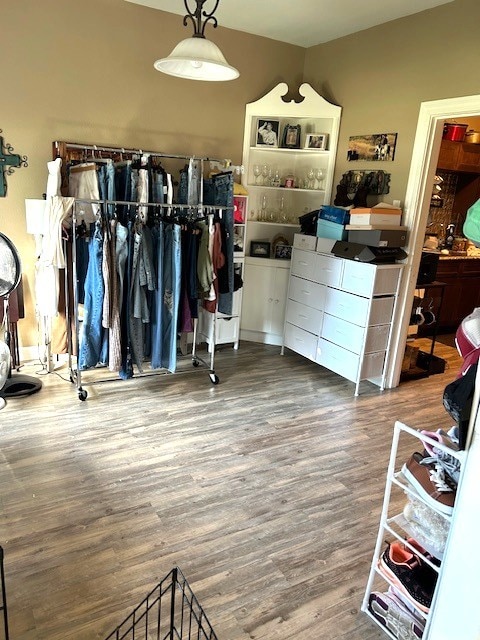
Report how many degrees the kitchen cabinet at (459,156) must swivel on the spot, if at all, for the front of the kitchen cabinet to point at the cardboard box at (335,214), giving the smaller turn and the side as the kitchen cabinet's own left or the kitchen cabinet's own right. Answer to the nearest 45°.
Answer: approximately 45° to the kitchen cabinet's own right

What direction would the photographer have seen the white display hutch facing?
facing the viewer

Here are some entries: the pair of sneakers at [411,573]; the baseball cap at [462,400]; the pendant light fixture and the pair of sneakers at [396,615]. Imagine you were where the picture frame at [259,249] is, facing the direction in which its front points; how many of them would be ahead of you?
4

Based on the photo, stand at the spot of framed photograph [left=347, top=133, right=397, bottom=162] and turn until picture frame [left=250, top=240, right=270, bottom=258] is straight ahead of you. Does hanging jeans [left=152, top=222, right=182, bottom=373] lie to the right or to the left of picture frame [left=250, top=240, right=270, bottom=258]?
left

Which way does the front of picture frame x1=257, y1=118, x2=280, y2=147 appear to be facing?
toward the camera

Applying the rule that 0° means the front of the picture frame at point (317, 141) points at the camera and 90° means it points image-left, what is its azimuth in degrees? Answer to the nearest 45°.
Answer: approximately 45°

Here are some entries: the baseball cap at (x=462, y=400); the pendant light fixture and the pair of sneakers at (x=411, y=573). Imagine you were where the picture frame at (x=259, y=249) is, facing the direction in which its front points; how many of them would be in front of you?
3

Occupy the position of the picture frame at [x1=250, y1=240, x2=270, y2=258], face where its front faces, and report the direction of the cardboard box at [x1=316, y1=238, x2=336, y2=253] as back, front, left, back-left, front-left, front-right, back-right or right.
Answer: front-left

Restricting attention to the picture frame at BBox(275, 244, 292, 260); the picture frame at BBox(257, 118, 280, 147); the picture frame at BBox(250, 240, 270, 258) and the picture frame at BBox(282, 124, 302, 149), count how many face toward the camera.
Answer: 4

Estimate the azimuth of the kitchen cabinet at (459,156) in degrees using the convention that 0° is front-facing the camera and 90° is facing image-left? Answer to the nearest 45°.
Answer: approximately 315°

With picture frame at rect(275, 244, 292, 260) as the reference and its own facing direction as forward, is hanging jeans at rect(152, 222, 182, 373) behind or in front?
in front

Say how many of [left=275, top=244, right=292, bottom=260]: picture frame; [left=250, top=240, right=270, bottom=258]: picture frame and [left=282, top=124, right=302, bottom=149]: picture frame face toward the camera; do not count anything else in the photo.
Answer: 3

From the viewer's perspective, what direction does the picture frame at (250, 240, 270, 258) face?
toward the camera

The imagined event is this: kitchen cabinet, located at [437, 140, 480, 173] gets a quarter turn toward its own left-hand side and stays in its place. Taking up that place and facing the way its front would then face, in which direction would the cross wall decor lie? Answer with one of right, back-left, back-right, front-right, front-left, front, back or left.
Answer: back
